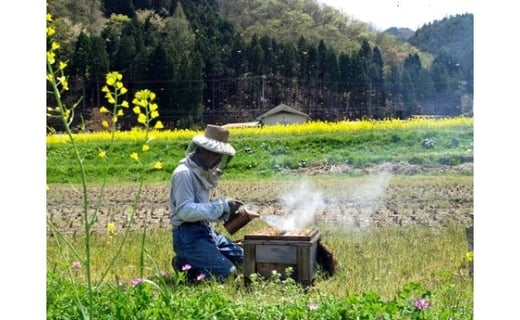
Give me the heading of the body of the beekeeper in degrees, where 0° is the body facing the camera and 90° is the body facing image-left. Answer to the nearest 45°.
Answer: approximately 270°

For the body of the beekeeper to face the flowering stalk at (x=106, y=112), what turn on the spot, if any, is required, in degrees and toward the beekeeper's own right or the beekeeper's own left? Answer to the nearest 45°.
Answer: approximately 135° to the beekeeper's own right

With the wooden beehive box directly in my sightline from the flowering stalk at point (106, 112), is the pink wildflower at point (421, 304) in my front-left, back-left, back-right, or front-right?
front-right

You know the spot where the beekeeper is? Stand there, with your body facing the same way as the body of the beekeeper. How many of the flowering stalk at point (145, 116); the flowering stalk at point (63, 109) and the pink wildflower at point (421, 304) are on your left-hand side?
0

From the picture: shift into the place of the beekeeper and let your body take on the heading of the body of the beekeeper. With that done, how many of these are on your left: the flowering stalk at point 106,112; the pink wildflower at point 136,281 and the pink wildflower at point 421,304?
0

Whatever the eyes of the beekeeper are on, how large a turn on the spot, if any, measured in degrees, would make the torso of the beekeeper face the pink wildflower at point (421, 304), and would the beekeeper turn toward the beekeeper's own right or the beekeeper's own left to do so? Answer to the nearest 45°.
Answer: approximately 45° to the beekeeper's own right

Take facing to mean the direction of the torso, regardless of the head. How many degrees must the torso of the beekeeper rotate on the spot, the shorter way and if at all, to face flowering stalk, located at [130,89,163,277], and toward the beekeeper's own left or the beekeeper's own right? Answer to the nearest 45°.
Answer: approximately 90° to the beekeeper's own right

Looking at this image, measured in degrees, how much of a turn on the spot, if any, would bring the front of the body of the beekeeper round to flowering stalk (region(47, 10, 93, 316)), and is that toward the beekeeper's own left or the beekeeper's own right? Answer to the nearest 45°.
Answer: approximately 135° to the beekeeper's own right

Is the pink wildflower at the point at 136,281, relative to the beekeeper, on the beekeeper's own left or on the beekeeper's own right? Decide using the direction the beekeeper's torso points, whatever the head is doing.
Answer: on the beekeeper's own right
